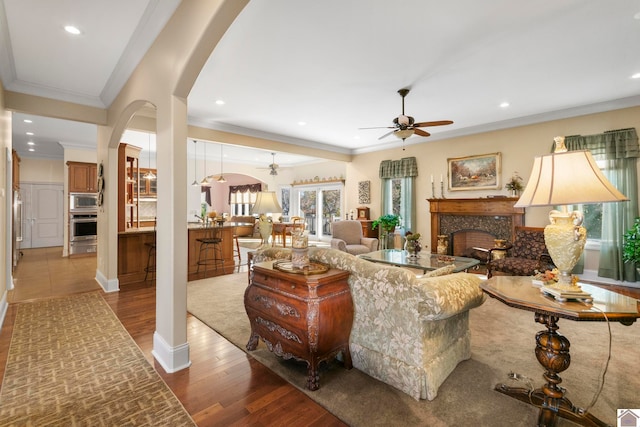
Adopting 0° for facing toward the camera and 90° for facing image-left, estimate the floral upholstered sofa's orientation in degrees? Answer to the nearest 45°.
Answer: approximately 225°

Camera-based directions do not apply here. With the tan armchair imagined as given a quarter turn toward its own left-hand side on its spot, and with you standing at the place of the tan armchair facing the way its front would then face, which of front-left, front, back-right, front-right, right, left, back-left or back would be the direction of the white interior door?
back-left

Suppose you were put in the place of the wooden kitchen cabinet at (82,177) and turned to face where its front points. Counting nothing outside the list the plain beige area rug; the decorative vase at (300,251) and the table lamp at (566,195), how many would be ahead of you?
3

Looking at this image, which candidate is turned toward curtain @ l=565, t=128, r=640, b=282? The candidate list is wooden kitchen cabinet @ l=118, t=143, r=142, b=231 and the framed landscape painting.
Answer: the wooden kitchen cabinet

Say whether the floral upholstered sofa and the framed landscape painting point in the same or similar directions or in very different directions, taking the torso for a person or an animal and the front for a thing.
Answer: very different directions

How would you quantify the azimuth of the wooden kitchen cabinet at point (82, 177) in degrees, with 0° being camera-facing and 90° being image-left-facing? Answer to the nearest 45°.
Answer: approximately 0°

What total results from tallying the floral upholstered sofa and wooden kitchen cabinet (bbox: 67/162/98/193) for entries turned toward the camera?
1

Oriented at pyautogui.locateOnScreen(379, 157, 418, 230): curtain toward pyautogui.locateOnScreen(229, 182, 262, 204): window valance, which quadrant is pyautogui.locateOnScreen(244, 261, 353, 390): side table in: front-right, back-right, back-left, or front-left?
back-left
